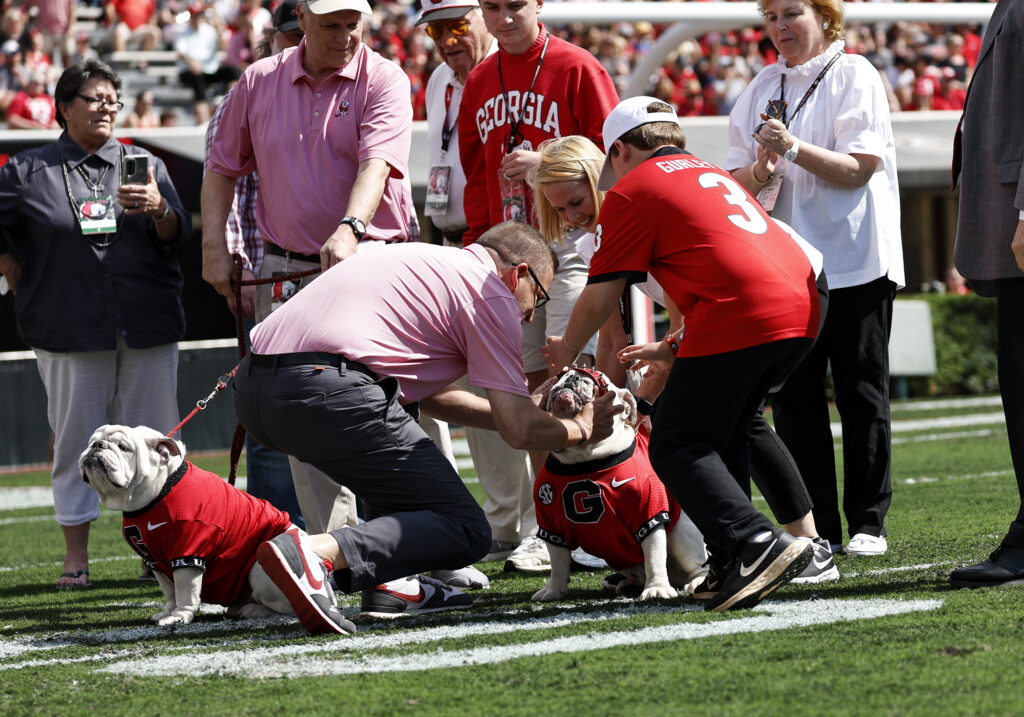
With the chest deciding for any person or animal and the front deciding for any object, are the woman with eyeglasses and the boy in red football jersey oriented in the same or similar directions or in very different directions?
very different directions

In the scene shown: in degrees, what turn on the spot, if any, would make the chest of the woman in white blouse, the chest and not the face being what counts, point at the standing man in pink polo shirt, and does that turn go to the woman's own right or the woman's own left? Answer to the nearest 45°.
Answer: approximately 45° to the woman's own right

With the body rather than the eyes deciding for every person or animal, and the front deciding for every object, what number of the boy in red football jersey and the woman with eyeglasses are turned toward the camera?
1

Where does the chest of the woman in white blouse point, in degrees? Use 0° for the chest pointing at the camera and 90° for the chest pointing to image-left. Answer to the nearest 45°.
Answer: approximately 45°

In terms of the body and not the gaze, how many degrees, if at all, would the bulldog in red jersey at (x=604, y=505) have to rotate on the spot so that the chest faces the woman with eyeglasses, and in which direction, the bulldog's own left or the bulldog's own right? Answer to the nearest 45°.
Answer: approximately 90° to the bulldog's own right

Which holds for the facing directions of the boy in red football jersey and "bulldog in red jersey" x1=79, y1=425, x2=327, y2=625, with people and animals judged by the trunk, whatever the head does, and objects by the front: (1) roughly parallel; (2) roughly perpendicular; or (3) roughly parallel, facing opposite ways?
roughly perpendicular

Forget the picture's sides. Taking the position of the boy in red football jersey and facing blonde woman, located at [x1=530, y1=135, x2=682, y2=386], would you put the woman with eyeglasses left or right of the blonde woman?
left

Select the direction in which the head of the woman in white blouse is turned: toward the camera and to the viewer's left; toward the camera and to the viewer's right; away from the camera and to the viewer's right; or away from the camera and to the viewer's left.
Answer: toward the camera and to the viewer's left

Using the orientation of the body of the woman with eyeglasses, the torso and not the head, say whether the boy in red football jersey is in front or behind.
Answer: in front

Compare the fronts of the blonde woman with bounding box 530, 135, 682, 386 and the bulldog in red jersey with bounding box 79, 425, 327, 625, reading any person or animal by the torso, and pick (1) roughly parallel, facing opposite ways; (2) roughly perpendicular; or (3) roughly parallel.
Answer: roughly perpendicular
